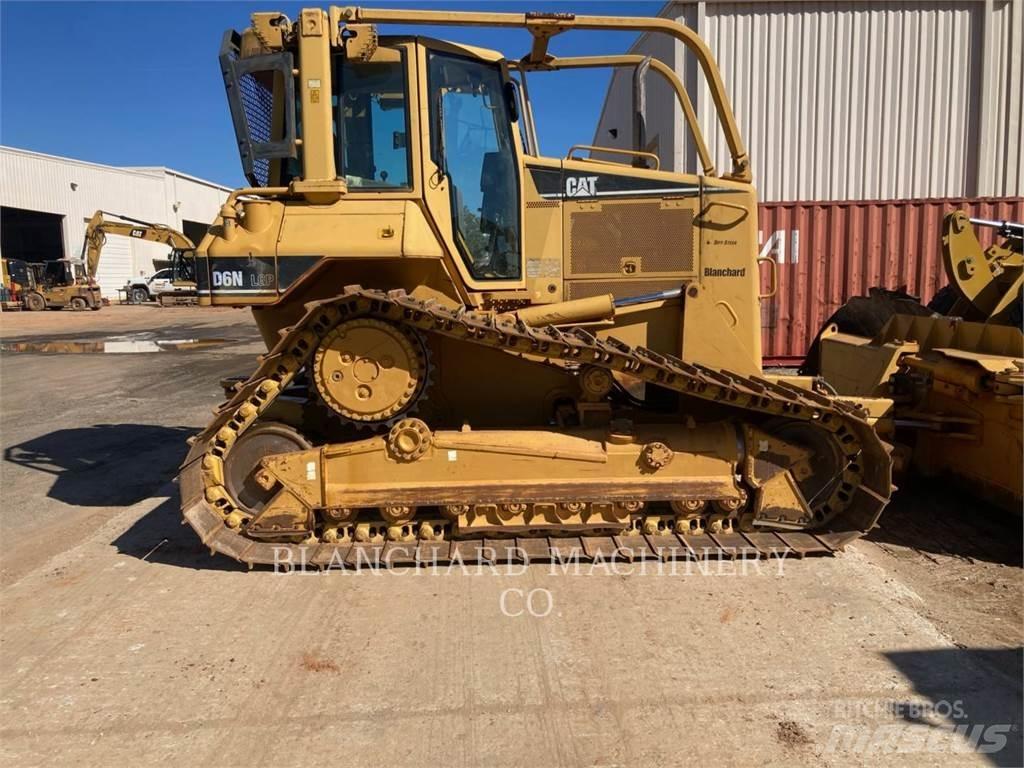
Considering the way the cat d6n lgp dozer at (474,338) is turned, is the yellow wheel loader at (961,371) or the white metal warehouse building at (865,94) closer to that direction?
the yellow wheel loader

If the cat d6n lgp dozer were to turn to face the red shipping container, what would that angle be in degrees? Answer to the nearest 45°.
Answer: approximately 45° to its left

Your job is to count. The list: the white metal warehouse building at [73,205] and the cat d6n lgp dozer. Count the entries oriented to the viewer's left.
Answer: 0

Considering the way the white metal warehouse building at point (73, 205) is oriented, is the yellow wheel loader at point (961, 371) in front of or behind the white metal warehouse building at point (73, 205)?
in front

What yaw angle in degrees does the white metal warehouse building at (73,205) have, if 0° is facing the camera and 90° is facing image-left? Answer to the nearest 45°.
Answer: approximately 315°

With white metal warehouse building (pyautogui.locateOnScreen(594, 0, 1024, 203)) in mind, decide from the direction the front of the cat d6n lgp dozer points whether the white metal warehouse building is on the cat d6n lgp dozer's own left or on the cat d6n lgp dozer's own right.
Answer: on the cat d6n lgp dozer's own left

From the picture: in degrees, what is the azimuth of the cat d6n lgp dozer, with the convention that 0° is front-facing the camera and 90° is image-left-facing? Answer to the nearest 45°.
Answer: approximately 270°
